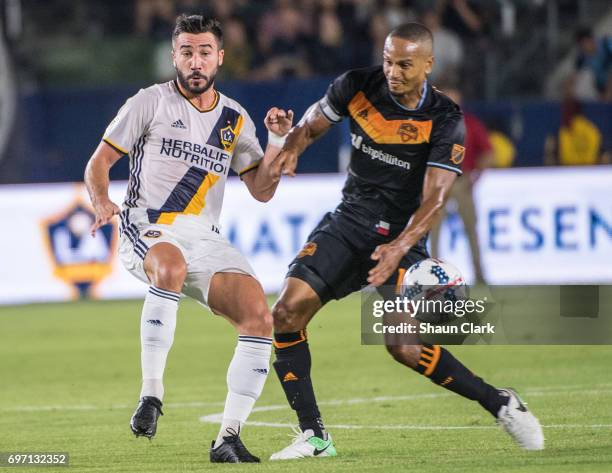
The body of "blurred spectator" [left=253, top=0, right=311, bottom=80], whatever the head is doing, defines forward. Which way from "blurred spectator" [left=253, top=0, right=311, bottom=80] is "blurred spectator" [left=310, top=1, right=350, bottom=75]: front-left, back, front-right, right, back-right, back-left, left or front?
left

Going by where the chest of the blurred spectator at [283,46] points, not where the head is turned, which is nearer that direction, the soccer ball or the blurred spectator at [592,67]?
the soccer ball

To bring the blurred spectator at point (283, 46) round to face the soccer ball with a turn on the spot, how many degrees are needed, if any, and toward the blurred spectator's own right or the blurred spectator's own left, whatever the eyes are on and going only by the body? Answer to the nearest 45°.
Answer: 0° — they already face it

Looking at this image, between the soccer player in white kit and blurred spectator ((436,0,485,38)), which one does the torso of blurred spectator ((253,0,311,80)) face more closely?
the soccer player in white kit

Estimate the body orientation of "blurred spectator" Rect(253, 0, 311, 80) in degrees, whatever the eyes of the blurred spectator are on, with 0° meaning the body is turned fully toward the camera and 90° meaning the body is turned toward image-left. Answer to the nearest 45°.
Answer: approximately 0°

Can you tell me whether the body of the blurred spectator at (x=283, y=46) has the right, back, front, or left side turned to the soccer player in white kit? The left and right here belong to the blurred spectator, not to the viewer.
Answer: front
